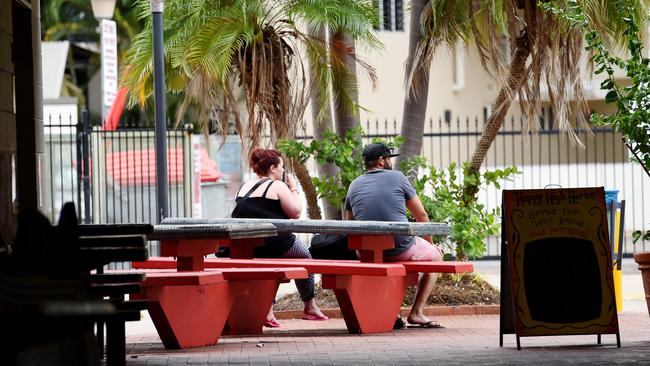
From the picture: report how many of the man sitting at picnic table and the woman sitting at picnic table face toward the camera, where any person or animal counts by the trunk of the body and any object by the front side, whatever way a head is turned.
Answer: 0

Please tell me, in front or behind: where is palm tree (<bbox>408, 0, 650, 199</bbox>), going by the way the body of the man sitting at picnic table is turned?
in front

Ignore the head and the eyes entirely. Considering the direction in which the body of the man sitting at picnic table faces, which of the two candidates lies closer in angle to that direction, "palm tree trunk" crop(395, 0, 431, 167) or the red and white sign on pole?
the palm tree trunk

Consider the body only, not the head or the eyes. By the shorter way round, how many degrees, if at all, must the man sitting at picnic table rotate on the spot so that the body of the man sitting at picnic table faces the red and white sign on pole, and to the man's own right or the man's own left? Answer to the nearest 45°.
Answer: approximately 90° to the man's own left

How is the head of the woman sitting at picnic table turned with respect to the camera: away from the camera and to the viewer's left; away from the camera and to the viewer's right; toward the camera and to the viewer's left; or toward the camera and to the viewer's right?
away from the camera and to the viewer's right

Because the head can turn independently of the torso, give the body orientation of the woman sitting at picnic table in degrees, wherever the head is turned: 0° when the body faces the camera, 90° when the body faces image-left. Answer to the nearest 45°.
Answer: approximately 225°

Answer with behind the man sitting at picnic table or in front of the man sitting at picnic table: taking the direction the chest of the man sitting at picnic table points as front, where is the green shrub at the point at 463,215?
in front

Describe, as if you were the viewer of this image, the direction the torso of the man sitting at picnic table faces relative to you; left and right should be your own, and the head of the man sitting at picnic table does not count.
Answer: facing away from the viewer and to the right of the viewer

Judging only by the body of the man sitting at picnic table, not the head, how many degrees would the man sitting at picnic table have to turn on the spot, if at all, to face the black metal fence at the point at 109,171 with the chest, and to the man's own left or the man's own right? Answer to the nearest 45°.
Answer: approximately 90° to the man's own left

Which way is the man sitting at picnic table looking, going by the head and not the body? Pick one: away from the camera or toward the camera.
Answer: away from the camera
